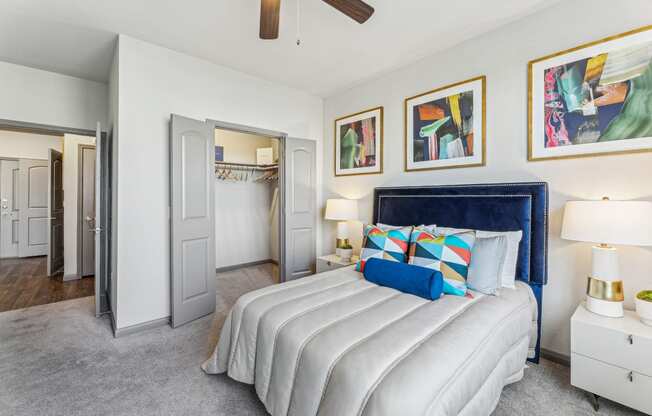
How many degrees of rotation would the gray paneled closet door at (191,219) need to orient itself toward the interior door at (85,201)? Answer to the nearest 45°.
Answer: approximately 180°

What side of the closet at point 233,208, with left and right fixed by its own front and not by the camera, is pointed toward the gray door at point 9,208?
back

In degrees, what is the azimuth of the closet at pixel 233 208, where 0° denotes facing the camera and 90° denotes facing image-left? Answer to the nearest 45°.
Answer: approximately 315°

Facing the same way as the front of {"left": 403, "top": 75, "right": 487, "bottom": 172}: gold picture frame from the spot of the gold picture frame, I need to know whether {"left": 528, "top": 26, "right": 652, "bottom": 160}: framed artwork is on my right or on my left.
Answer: on my left

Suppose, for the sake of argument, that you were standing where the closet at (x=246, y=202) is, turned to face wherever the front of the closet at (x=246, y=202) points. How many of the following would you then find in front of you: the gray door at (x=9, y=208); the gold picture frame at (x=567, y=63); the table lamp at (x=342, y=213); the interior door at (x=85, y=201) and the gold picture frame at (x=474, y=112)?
3

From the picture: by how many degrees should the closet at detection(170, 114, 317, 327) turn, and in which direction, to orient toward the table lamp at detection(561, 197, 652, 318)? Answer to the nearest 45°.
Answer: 0° — it already faces it
